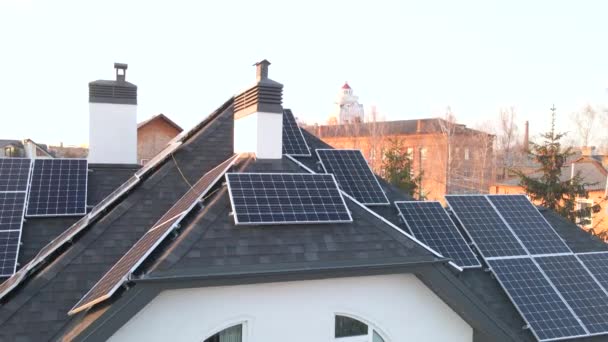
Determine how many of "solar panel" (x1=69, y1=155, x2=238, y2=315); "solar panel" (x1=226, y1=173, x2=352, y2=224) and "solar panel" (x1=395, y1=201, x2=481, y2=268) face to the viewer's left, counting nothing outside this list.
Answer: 1

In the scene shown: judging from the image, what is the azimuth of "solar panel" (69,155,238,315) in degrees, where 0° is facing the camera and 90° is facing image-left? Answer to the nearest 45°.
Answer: approximately 90°

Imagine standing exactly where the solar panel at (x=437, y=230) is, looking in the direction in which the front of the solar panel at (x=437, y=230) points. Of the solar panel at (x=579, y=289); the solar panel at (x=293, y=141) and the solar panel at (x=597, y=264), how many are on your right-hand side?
1

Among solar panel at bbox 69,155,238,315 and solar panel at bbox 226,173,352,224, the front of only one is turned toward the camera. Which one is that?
solar panel at bbox 226,173,352,224

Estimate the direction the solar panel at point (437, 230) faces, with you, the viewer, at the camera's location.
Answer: facing the viewer

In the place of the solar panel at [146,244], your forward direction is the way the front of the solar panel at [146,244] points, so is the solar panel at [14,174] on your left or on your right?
on your right

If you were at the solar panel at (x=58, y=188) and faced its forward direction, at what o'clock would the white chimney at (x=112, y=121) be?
The white chimney is roughly at 7 o'clock from the solar panel.

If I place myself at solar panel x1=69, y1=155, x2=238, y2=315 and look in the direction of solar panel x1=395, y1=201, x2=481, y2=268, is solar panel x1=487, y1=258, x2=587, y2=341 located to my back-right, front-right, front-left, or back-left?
front-right

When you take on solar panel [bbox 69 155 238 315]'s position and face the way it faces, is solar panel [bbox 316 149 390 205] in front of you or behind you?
behind

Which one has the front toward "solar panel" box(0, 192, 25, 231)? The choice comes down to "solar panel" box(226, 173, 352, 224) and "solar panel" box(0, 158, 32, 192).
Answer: "solar panel" box(0, 158, 32, 192)

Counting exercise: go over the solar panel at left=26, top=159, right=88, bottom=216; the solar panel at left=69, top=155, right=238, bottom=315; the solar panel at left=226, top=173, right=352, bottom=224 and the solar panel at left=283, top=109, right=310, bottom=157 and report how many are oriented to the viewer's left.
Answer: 1

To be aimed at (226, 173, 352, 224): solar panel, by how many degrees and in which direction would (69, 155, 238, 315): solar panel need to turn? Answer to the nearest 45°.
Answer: approximately 180°

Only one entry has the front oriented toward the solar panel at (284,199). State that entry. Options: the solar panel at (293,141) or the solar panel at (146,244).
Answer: the solar panel at (293,141)

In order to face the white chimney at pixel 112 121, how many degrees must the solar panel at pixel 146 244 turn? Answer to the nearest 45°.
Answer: approximately 90° to its right

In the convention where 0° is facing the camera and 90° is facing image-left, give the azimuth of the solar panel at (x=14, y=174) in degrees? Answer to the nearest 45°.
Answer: approximately 0°
